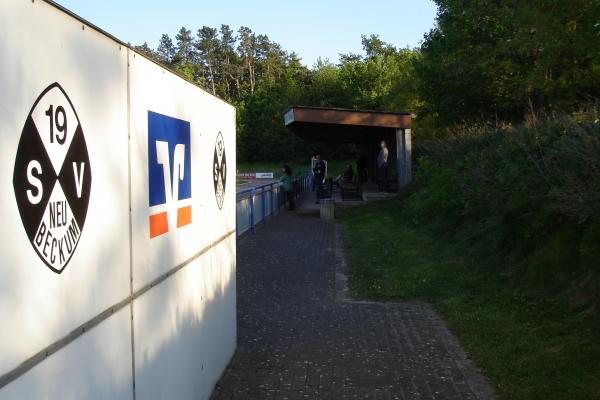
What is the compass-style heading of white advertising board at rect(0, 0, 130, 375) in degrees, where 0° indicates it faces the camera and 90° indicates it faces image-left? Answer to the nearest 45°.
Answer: approximately 315°

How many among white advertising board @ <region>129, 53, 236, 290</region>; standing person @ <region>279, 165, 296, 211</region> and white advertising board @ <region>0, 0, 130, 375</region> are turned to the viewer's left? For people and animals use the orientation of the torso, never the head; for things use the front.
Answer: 1

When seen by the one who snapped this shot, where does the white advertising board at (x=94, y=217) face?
facing the viewer and to the right of the viewer

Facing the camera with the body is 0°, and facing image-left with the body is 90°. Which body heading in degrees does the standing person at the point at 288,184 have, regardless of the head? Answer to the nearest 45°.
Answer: approximately 90°

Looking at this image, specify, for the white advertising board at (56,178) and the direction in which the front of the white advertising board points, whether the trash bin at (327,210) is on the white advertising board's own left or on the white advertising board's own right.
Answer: on the white advertising board's own left

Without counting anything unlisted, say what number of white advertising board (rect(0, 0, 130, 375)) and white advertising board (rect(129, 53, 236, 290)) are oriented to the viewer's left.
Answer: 0

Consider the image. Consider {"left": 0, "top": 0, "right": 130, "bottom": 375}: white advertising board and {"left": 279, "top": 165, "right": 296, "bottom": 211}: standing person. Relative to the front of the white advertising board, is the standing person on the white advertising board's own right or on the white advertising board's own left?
on the white advertising board's own left

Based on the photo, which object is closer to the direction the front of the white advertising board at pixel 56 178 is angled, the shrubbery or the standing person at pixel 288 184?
the shrubbery

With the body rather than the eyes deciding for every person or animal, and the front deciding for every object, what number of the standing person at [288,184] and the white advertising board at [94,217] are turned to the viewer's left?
1

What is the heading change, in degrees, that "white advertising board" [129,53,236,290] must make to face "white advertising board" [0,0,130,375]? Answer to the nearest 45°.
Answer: approximately 45° to its right

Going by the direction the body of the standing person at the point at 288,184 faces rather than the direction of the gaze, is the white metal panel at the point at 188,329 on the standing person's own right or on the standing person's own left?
on the standing person's own left

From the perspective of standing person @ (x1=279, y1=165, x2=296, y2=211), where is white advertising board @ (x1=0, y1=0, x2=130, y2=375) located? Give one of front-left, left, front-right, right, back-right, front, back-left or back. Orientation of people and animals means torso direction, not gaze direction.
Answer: left
